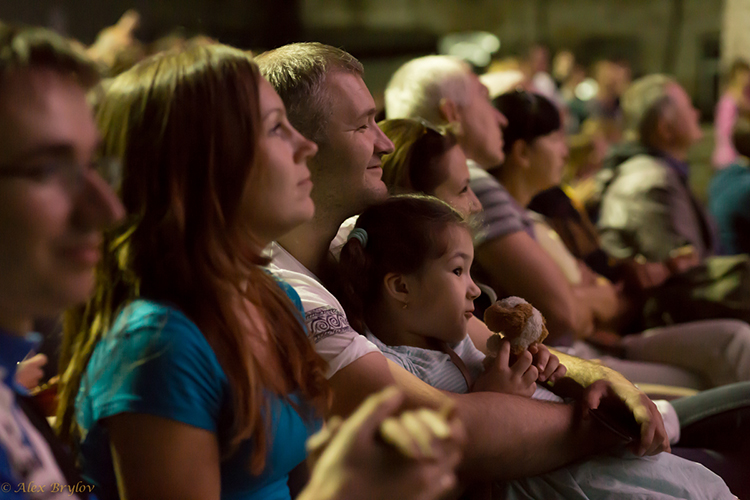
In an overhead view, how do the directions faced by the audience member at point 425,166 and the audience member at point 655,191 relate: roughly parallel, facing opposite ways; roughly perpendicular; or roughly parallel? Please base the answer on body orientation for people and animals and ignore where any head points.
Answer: roughly parallel

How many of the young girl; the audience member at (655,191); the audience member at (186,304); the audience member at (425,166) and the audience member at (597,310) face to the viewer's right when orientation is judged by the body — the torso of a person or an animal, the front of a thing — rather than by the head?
5

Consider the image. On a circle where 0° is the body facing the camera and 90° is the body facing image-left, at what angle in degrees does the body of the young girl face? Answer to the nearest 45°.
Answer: approximately 270°

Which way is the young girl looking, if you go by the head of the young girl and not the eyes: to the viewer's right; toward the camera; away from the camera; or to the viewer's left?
to the viewer's right

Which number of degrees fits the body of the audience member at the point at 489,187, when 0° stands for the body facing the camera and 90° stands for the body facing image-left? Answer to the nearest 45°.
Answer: approximately 270°

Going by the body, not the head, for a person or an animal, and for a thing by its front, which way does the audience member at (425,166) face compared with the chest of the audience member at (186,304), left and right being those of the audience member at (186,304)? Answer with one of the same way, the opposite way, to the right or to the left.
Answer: the same way

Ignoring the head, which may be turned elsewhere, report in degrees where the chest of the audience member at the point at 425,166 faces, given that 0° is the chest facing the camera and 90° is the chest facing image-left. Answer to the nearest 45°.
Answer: approximately 270°

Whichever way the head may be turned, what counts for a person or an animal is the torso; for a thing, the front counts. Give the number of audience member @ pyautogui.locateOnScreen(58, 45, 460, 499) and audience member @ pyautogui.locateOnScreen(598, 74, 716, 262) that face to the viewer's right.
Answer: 2

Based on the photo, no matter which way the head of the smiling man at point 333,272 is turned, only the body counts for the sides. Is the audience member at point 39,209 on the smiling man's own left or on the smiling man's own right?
on the smiling man's own right

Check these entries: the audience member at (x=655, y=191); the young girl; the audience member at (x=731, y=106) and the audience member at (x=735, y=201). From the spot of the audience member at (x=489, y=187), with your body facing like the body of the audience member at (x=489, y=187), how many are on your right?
1
